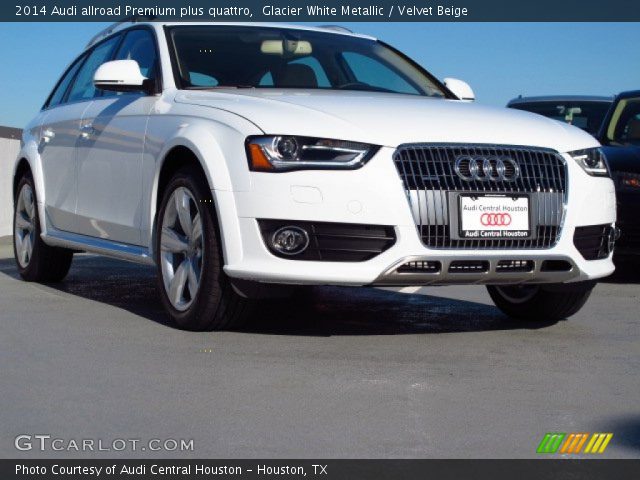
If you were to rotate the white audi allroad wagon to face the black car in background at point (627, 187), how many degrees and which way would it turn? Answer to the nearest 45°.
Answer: approximately 90° to its left

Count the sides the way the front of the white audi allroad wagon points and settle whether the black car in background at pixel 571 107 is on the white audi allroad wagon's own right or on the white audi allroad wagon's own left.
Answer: on the white audi allroad wagon's own left

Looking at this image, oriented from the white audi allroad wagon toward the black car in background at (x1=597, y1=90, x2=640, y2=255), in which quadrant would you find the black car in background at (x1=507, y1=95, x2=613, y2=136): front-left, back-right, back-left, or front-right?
front-left

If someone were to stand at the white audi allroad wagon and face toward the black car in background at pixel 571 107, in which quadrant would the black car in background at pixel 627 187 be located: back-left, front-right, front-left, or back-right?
front-right
